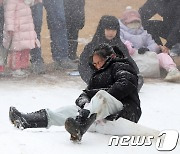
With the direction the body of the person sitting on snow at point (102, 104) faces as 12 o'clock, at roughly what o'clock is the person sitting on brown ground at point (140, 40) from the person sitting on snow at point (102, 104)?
the person sitting on brown ground at point (140, 40) is roughly at 5 o'clock from the person sitting on snow at point (102, 104).

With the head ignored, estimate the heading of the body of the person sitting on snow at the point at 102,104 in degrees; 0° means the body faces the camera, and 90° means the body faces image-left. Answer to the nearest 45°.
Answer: approximately 45°

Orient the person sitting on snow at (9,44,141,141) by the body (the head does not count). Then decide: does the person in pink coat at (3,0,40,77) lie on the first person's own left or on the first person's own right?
on the first person's own right
